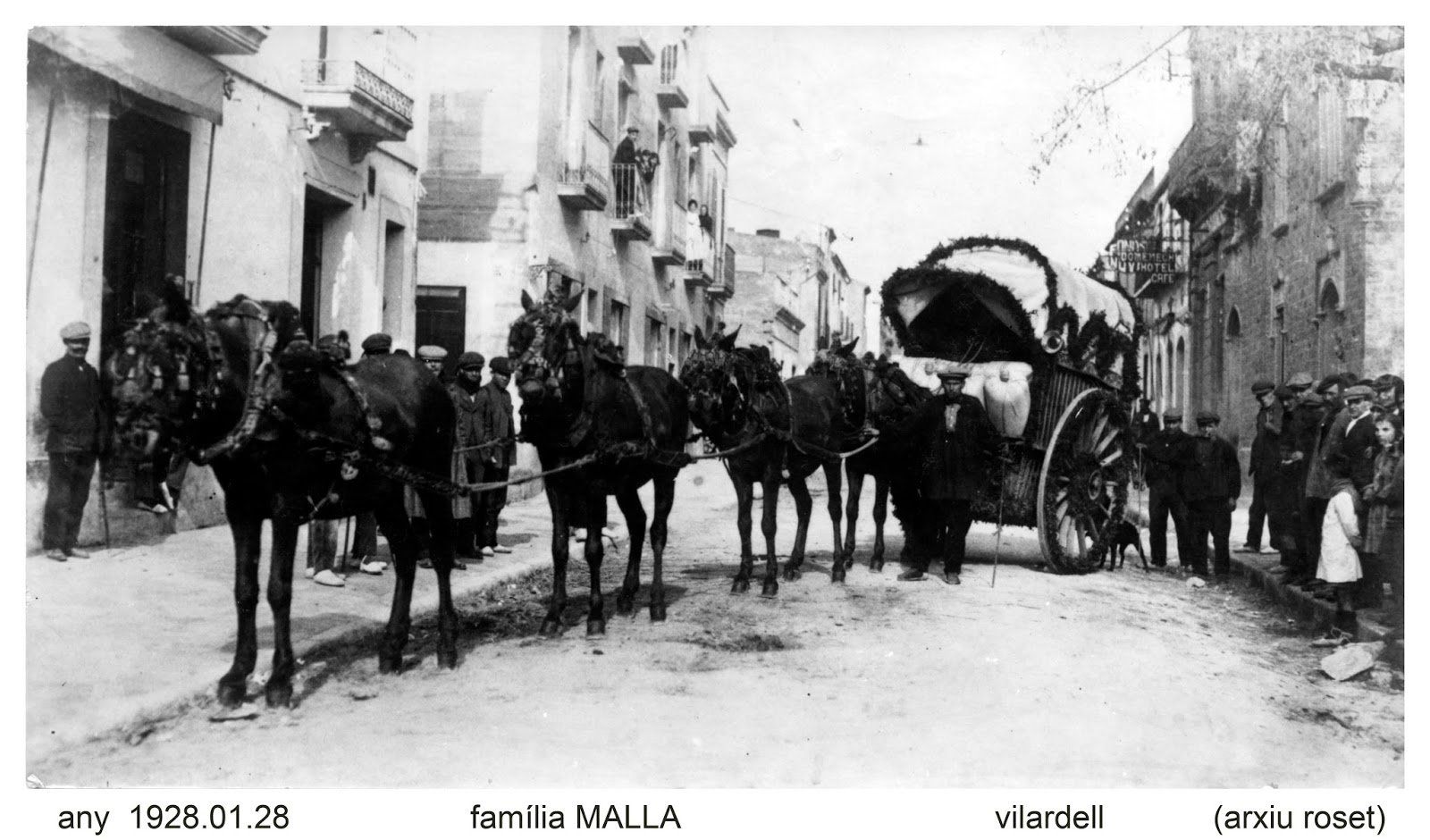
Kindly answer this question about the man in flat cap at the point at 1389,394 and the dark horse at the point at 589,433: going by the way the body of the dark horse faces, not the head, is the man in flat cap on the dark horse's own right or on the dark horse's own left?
on the dark horse's own left

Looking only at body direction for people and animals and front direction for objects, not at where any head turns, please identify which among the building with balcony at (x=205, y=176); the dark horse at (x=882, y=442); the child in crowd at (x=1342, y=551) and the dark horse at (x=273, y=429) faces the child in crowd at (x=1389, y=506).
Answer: the building with balcony

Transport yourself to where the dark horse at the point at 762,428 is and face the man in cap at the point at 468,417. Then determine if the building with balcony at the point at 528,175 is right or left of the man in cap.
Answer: right

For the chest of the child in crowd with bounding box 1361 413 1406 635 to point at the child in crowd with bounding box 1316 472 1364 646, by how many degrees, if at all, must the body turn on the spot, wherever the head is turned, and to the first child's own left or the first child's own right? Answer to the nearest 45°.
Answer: approximately 90° to the first child's own right

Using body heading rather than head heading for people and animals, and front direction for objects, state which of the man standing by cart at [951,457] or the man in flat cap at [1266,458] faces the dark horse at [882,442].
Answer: the man in flat cap

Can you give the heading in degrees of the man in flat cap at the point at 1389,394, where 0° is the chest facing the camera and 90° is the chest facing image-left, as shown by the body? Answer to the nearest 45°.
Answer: approximately 45°
